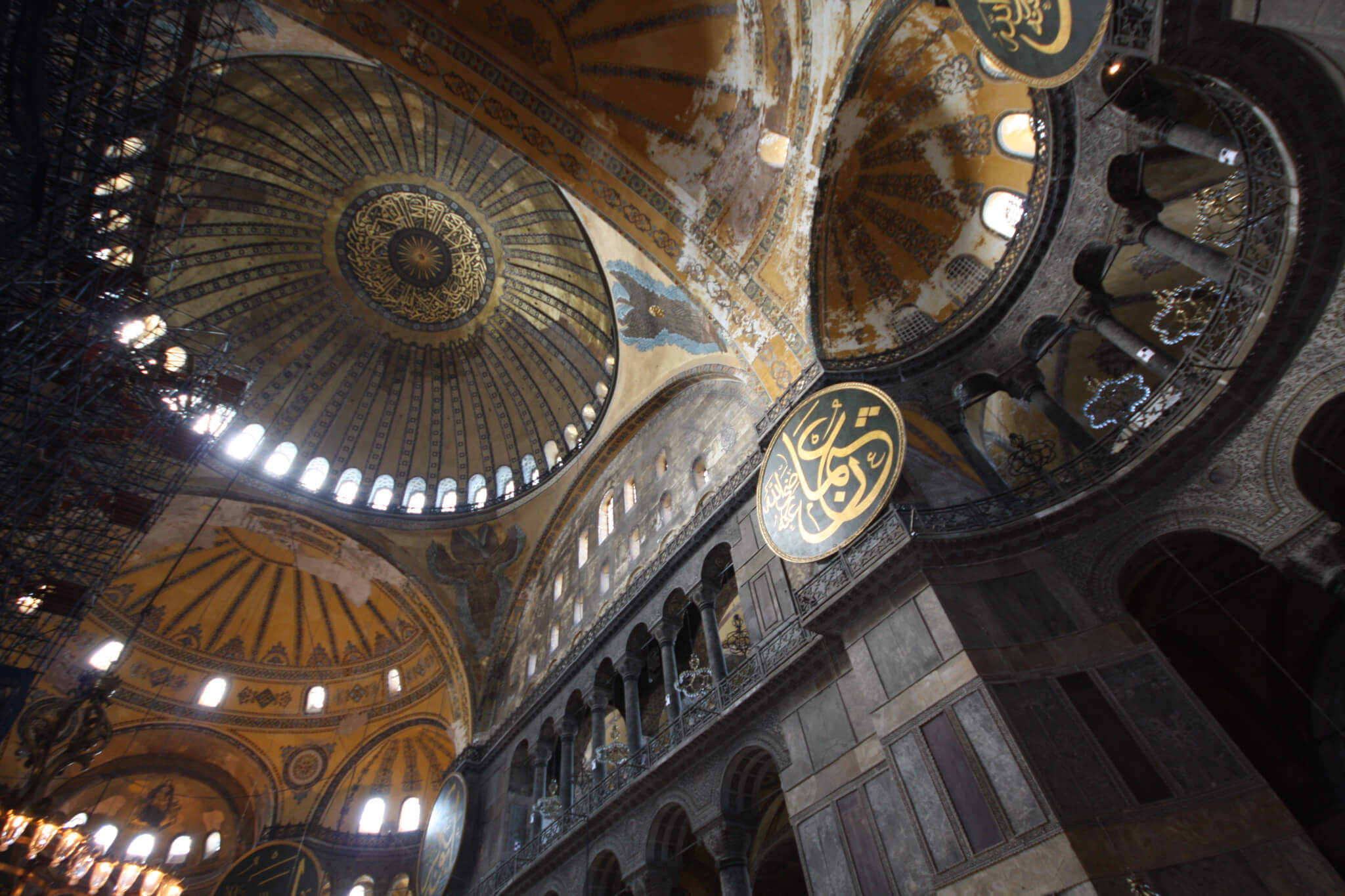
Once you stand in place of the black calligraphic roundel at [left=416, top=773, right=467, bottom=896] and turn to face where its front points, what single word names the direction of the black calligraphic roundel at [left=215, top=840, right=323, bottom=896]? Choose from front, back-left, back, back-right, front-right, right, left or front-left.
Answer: front

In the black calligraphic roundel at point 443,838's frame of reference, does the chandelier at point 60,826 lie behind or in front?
in front

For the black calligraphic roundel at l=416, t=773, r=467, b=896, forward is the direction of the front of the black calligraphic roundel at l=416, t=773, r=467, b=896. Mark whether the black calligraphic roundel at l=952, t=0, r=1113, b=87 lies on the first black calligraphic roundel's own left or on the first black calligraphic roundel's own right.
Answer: on the first black calligraphic roundel's own left

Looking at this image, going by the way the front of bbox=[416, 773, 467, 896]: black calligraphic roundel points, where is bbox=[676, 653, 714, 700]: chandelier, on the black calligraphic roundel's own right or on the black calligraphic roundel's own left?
on the black calligraphic roundel's own left

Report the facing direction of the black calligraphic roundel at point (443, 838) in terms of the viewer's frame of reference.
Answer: facing to the left of the viewer

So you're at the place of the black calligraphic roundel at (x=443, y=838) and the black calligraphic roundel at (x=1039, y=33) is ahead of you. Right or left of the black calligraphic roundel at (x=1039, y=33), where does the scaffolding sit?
right

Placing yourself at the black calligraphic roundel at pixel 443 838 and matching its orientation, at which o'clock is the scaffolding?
The scaffolding is roughly at 10 o'clock from the black calligraphic roundel.

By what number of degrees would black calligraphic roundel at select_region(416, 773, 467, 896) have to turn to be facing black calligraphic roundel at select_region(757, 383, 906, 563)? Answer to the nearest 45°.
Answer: approximately 90° to its left

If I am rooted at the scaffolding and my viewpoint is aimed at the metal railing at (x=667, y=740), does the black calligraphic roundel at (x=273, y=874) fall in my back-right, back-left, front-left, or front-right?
front-left

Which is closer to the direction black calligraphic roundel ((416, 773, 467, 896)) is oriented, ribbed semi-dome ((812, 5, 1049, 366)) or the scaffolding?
the scaffolding
